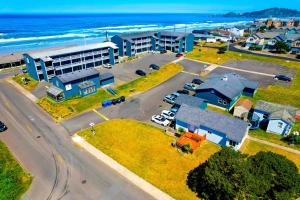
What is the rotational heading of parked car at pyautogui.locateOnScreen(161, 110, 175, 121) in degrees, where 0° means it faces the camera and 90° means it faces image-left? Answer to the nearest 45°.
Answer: approximately 315°

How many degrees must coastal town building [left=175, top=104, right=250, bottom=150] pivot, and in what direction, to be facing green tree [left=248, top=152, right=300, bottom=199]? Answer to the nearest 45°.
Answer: approximately 90° to its left

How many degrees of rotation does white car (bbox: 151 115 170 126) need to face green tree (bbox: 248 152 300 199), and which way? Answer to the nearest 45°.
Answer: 0° — it already faces it

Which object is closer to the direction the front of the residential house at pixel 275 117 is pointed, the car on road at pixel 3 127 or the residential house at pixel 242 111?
the car on road

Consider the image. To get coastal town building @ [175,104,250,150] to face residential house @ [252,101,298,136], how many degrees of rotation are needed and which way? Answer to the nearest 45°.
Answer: approximately 180°

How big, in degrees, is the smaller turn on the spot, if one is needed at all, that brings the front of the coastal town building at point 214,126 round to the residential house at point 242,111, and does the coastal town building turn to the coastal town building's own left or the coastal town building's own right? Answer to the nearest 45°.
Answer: approximately 180°

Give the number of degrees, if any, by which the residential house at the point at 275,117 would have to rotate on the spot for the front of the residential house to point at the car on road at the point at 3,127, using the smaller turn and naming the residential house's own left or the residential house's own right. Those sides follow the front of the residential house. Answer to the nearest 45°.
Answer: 0° — it already faces it

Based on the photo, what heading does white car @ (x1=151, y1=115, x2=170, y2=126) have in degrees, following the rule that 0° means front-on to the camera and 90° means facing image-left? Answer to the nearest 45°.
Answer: approximately 315°
